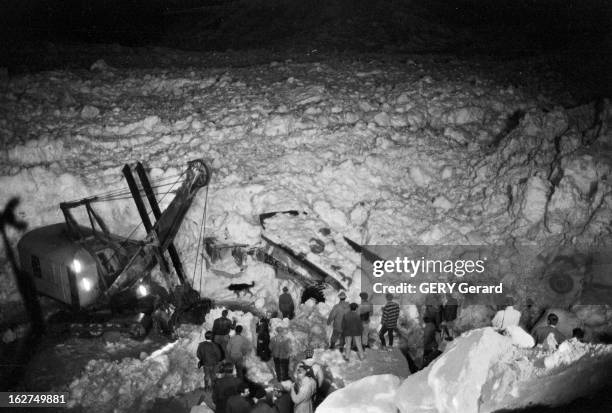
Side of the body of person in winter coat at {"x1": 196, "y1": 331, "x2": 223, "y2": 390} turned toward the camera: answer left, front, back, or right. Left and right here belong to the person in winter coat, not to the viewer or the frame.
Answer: back

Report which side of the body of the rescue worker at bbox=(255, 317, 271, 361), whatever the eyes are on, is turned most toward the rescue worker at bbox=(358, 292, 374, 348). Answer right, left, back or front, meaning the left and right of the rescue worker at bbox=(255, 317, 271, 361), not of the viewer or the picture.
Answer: right

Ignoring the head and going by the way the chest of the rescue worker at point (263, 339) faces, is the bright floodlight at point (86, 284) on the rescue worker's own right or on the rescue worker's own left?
on the rescue worker's own left

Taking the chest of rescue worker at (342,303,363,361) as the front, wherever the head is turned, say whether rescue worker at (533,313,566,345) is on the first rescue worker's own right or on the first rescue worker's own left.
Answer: on the first rescue worker's own right

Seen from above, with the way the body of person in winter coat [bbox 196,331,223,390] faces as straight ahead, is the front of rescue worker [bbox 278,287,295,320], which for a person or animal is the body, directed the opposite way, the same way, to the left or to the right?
the same way

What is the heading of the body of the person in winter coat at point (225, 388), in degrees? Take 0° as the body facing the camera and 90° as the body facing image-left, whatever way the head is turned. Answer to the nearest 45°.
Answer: approximately 180°

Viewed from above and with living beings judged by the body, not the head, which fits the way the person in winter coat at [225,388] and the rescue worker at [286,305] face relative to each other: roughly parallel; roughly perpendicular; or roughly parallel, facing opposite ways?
roughly parallel

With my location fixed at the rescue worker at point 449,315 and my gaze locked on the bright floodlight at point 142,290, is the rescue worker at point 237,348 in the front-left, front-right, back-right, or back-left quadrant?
front-left

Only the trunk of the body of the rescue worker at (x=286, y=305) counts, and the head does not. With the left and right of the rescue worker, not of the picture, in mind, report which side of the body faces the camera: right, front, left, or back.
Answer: back

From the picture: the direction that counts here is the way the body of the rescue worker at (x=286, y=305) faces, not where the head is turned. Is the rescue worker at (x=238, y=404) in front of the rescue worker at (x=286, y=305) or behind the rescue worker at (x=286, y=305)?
behind

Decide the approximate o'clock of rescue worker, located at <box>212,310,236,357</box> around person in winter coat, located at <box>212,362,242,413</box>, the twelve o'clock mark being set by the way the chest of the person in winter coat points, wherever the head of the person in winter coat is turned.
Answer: The rescue worker is roughly at 12 o'clock from the person in winter coat.

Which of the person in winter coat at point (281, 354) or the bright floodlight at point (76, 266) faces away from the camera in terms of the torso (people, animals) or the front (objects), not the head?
the person in winter coat

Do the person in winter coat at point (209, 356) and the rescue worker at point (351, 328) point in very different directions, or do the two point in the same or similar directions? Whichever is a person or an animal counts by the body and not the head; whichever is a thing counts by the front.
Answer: same or similar directions

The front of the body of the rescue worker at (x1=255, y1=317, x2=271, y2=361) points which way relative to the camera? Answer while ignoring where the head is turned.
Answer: away from the camera

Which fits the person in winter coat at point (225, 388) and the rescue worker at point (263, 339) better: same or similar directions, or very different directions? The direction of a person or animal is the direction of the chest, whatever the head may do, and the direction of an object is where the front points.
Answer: same or similar directions

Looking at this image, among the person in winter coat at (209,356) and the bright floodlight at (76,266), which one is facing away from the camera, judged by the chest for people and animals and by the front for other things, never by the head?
the person in winter coat

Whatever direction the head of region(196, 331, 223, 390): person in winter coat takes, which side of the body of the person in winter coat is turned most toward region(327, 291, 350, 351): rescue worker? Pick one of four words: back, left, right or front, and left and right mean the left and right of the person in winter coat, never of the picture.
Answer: right

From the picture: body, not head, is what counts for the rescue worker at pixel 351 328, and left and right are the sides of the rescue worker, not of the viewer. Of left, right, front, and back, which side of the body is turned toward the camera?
back
